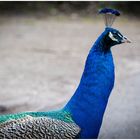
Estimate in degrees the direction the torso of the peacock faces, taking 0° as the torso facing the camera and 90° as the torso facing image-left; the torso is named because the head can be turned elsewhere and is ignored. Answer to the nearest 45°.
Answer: approximately 270°
